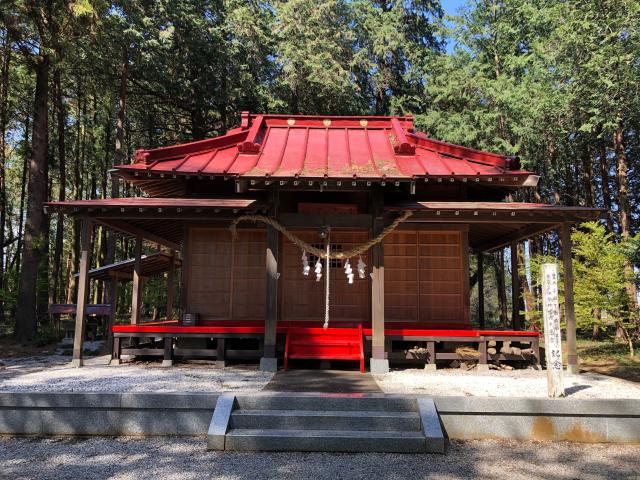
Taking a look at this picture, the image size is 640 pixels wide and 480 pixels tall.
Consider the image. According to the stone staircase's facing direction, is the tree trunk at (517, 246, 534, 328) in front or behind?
behind

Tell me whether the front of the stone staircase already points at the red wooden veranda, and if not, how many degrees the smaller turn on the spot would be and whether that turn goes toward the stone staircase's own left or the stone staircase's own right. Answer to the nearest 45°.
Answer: approximately 180°

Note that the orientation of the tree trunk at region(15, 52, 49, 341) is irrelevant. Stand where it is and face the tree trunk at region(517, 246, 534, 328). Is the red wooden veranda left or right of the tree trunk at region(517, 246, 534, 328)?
right

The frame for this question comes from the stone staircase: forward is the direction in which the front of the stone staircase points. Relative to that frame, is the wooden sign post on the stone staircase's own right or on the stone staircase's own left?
on the stone staircase's own left

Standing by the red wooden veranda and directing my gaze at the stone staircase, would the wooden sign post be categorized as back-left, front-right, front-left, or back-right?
front-left

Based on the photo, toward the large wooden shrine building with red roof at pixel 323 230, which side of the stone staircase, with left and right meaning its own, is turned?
back

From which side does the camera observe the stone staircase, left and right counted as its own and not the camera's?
front

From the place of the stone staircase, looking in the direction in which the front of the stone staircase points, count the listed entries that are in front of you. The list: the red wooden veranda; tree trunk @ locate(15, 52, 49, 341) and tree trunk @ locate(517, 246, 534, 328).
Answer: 0

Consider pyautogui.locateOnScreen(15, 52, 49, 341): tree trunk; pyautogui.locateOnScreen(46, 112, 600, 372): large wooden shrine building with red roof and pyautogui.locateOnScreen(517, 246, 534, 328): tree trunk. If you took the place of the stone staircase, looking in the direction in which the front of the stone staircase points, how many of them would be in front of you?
0

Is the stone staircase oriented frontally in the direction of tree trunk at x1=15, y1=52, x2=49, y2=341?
no

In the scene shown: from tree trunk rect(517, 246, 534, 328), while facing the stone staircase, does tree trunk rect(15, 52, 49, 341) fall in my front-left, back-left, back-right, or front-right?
front-right
